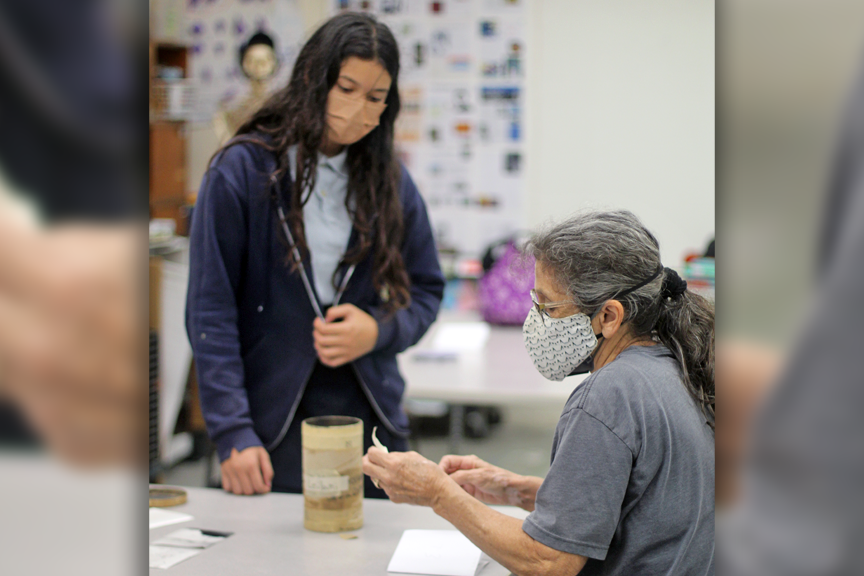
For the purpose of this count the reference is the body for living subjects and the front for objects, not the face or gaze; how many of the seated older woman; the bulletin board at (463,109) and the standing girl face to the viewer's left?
1

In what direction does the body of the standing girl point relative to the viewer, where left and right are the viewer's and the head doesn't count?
facing the viewer and to the right of the viewer

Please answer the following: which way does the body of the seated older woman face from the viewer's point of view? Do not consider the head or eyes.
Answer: to the viewer's left

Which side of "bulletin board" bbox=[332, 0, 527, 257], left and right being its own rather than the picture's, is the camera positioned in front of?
front

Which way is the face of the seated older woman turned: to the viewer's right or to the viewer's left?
to the viewer's left

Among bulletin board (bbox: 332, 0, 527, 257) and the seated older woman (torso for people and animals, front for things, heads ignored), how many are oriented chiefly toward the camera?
1

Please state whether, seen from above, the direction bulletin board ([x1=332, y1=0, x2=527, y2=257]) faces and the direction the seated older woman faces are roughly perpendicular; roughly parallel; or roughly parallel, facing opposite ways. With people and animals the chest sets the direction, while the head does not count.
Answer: roughly perpendicular

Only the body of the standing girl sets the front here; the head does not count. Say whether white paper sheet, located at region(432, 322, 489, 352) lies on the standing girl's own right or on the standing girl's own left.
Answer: on the standing girl's own left

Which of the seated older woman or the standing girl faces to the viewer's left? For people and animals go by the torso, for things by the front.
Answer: the seated older woman
